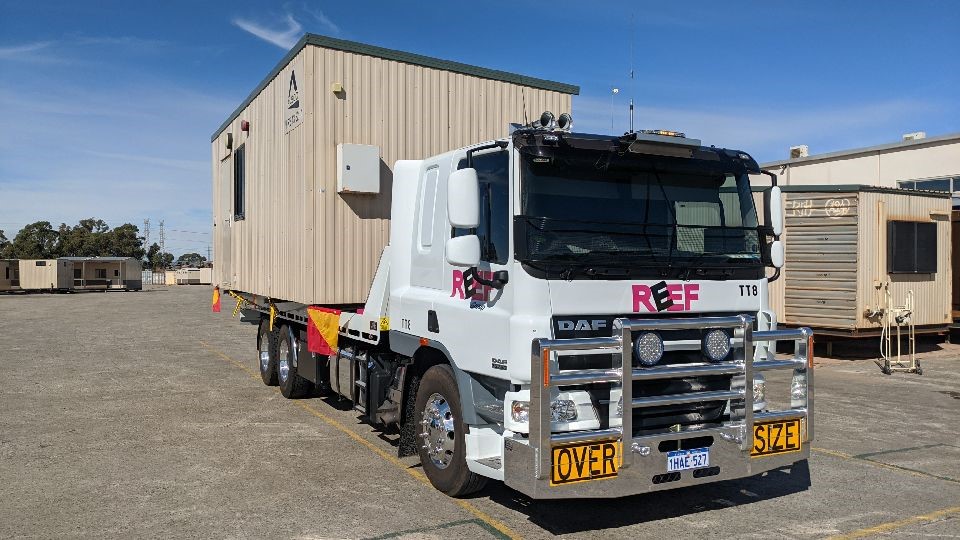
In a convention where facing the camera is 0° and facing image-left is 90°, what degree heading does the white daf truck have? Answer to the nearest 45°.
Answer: approximately 315°

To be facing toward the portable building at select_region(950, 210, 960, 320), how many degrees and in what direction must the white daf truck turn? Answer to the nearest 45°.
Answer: approximately 90° to its left

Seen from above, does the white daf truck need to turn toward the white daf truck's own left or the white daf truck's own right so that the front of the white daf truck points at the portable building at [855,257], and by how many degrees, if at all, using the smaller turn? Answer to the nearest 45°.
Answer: approximately 90° to the white daf truck's own left

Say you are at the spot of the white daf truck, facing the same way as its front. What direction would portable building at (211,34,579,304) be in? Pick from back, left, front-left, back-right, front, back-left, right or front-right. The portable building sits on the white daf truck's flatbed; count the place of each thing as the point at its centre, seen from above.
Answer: back
